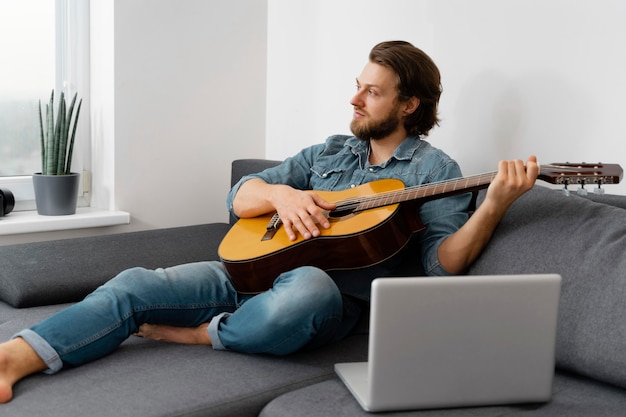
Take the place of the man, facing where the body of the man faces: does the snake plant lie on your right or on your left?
on your right

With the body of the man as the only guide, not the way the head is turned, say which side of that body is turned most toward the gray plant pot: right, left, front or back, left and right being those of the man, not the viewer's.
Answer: right

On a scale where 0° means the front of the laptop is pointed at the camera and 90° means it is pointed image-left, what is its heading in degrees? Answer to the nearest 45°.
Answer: approximately 135°

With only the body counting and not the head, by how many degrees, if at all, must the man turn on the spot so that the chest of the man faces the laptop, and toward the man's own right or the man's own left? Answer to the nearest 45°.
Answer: approximately 90° to the man's own left

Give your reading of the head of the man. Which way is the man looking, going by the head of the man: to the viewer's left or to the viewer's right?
to the viewer's left

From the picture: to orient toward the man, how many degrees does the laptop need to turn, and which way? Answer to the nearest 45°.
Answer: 0° — it already faces them
